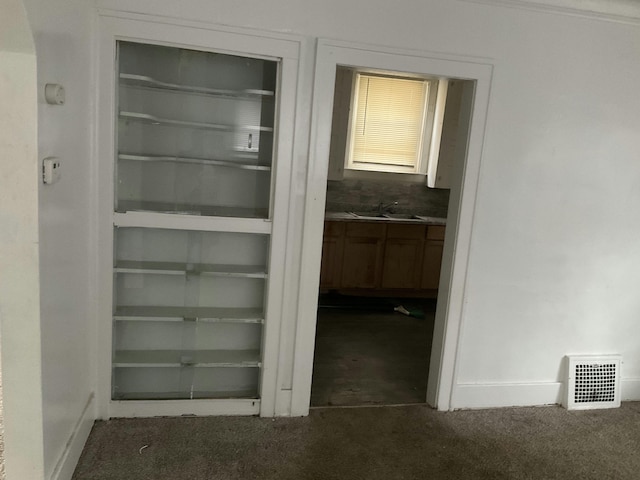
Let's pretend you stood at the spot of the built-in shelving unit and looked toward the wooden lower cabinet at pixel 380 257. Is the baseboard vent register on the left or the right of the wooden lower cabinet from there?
right

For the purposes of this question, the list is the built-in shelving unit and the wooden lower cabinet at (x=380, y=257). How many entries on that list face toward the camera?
2

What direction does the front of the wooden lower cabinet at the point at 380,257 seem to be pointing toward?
toward the camera

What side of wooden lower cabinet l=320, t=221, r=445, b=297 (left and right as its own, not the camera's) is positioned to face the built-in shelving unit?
front

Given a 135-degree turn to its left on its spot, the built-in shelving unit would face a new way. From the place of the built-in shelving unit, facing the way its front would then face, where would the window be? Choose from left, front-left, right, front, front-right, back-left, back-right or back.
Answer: front

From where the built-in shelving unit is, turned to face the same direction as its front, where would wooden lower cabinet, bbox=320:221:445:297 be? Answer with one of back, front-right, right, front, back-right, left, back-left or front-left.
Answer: back-left

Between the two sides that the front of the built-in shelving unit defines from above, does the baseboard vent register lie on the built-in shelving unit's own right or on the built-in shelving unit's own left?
on the built-in shelving unit's own left

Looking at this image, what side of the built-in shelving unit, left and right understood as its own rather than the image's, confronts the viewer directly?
front
